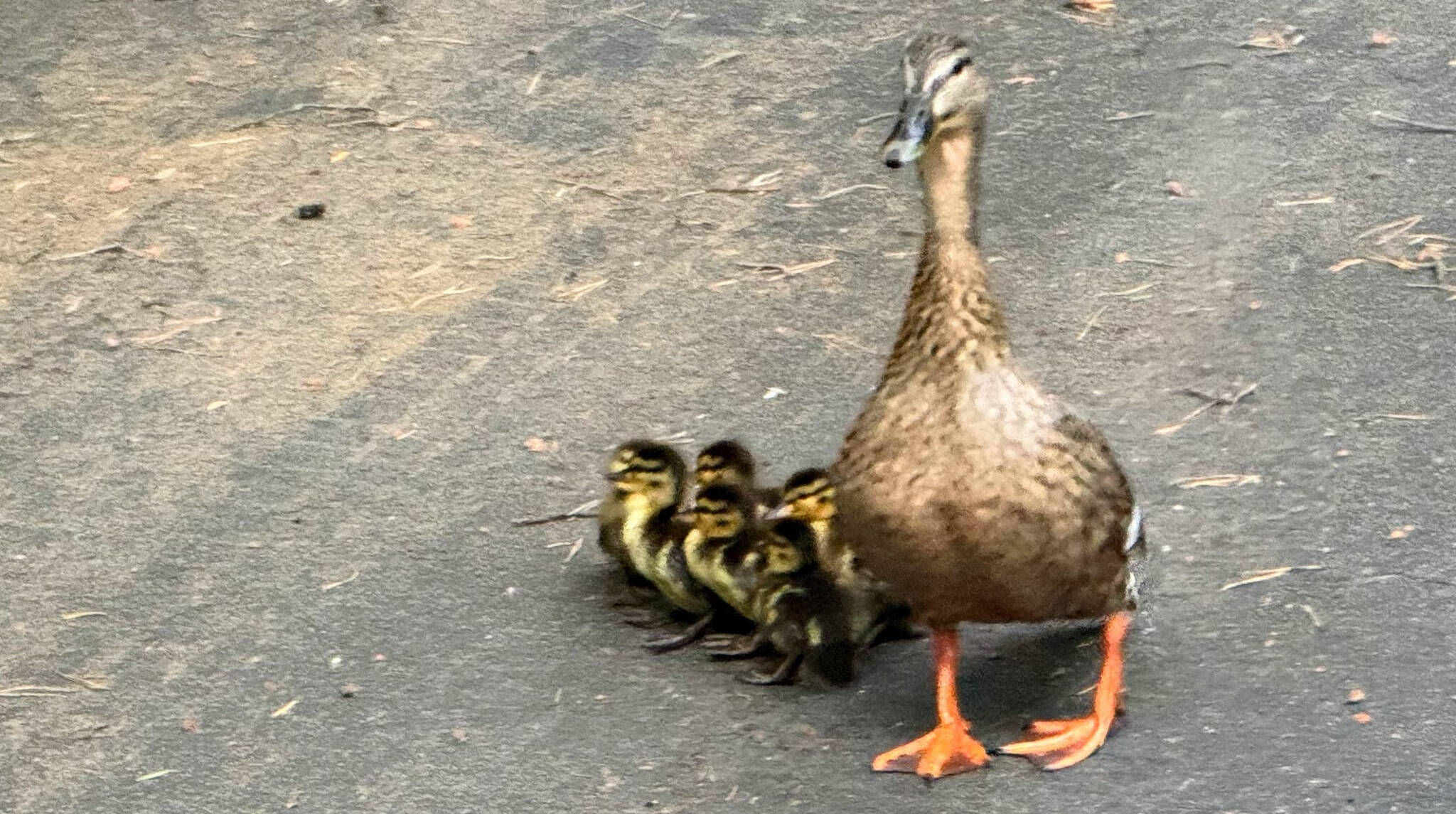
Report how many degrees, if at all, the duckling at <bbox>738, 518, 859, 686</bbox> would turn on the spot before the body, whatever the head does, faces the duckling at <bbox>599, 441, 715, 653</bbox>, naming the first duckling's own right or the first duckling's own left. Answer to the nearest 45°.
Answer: approximately 45° to the first duckling's own right

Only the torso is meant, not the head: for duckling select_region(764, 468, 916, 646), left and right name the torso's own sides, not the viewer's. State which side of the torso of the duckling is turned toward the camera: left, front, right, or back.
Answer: left

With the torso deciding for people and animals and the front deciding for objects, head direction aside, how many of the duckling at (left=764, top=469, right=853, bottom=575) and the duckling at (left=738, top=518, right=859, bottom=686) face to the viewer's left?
2

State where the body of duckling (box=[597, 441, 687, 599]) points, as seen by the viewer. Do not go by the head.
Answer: to the viewer's left

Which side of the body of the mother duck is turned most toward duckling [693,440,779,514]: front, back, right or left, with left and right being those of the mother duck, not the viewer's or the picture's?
right
